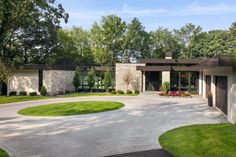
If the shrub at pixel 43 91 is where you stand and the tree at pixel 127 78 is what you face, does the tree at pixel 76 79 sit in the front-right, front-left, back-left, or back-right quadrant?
front-left

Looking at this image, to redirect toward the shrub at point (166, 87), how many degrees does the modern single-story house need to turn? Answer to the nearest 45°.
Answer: approximately 45° to its left

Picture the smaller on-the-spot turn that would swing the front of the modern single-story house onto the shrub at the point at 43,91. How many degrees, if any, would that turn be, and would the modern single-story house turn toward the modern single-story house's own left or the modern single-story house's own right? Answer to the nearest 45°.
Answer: approximately 90° to the modern single-story house's own right

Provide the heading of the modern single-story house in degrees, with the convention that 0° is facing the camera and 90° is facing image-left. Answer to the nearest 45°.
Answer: approximately 0°
